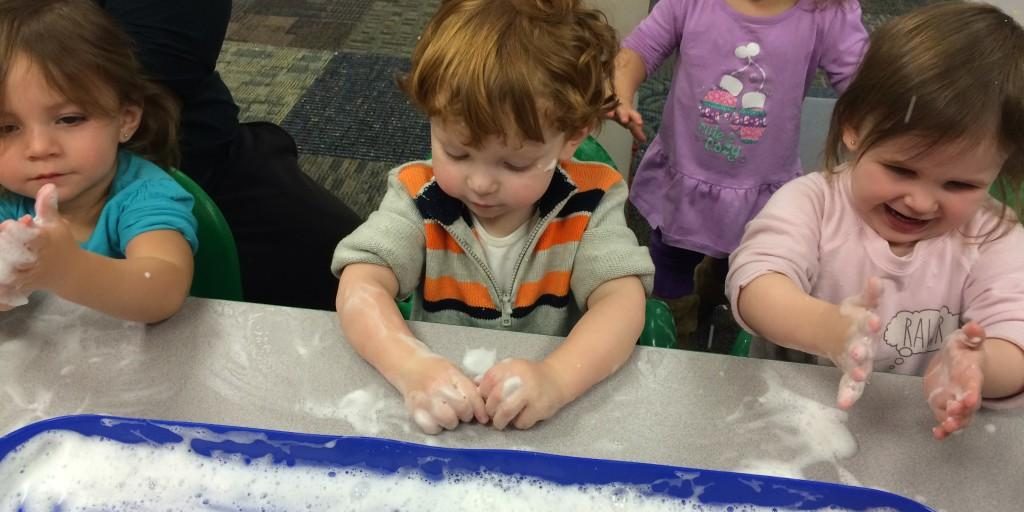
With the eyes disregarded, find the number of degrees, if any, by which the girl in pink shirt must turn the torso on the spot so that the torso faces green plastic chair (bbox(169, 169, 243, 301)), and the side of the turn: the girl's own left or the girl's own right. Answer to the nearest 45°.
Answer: approximately 90° to the girl's own right

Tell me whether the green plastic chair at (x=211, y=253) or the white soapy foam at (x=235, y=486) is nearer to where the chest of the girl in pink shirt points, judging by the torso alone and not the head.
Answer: the white soapy foam

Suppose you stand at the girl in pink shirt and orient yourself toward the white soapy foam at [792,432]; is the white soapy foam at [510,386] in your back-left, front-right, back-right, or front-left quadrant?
front-right

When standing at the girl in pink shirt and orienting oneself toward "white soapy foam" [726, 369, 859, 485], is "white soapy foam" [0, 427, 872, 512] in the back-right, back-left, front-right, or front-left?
front-right

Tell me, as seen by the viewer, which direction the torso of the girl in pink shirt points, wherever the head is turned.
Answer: toward the camera

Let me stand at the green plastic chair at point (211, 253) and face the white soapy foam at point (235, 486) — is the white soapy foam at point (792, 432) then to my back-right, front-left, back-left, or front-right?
front-left

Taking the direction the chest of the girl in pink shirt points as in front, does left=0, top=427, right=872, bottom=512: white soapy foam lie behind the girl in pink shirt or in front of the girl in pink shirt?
in front

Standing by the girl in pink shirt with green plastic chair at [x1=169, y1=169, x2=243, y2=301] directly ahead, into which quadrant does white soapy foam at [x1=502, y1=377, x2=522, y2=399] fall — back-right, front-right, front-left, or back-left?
front-left
